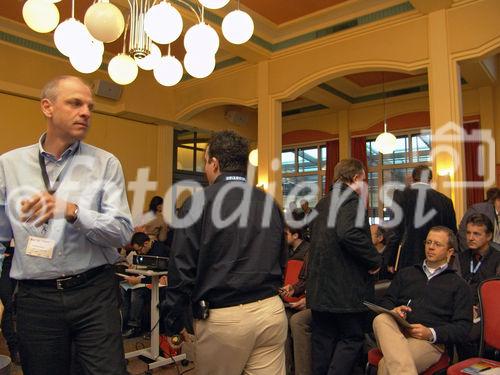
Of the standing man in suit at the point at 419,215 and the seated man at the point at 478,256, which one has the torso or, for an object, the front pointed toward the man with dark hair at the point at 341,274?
the seated man

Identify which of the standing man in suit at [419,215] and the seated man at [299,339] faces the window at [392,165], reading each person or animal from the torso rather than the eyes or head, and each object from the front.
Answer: the standing man in suit

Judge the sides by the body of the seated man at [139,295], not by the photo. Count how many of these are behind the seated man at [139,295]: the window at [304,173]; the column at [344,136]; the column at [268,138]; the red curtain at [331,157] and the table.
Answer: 4

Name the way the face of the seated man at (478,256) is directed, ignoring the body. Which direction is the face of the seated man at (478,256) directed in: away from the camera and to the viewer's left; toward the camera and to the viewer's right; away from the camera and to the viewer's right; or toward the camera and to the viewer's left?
toward the camera and to the viewer's left

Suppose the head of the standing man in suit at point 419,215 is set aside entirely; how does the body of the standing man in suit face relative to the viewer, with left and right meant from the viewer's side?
facing away from the viewer

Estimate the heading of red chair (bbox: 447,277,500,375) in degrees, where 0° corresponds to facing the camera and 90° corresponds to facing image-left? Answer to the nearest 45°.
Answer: approximately 45°

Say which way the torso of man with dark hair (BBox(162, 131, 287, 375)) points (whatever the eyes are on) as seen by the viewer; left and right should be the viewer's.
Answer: facing away from the viewer and to the left of the viewer

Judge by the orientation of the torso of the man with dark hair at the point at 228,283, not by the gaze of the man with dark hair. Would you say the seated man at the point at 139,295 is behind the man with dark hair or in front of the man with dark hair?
in front

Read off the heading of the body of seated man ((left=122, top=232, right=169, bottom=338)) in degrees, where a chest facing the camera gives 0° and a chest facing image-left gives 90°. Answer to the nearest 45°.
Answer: approximately 45°

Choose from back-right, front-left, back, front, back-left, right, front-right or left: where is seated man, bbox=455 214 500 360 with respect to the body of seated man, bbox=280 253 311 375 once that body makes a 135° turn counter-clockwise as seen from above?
front

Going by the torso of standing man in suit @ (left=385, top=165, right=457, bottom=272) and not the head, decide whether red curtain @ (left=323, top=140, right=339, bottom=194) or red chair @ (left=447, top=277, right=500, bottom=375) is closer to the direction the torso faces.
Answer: the red curtain

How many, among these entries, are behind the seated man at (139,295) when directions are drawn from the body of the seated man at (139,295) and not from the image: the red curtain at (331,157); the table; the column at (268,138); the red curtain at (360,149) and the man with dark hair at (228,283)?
3
